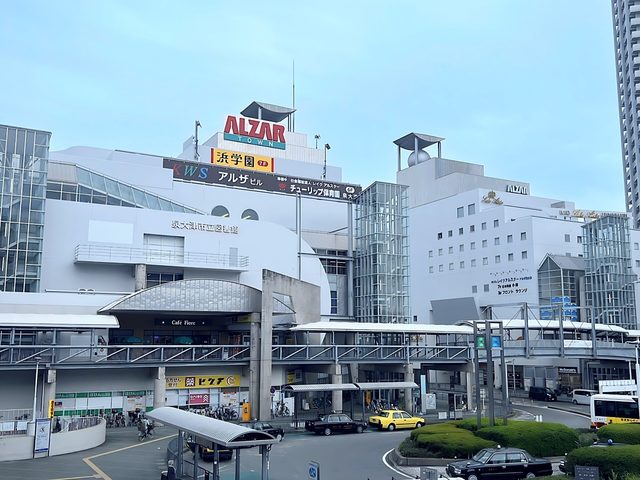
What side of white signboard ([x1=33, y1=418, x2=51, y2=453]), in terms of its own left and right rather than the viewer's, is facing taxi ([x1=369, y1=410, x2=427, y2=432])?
left

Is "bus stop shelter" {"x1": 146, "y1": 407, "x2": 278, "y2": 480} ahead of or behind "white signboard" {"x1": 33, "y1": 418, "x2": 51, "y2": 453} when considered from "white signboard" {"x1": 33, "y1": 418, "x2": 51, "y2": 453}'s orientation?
ahead

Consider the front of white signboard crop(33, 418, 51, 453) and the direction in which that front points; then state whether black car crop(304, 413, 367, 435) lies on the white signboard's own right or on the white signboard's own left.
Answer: on the white signboard's own left

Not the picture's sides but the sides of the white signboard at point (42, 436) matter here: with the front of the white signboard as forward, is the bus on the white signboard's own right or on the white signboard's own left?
on the white signboard's own left

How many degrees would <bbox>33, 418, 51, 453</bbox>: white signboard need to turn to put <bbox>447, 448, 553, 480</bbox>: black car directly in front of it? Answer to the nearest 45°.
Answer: approximately 45° to its left

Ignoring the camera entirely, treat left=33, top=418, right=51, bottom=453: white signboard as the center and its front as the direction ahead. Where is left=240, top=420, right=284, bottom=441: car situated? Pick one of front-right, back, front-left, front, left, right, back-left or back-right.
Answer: left

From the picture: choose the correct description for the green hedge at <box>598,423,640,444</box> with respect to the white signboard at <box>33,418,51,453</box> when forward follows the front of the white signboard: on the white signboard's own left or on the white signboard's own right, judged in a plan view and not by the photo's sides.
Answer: on the white signboard's own left

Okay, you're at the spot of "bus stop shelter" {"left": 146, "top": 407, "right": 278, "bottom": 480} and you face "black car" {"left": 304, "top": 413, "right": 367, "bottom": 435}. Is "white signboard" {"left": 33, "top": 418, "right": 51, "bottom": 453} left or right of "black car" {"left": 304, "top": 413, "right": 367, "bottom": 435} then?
left

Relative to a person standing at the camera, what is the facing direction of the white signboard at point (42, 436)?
facing the viewer

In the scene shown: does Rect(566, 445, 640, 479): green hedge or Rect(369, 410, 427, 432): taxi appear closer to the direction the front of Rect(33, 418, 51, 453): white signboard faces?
the green hedge

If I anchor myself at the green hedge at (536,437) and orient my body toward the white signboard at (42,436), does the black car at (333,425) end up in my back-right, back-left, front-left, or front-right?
front-right

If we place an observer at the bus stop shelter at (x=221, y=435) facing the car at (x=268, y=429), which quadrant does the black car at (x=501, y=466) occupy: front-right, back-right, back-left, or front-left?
front-right

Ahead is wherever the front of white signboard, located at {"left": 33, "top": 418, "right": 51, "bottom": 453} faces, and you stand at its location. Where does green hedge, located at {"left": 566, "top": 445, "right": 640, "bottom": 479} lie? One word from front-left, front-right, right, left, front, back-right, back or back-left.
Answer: front-left

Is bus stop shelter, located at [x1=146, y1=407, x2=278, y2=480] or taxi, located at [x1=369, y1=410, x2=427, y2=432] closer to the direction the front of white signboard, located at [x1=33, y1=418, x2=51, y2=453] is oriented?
the bus stop shelter

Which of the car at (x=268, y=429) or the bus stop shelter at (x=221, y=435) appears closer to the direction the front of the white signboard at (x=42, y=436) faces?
the bus stop shelter

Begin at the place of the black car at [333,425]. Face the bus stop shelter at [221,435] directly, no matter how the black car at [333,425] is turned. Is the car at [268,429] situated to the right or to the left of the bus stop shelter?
right
